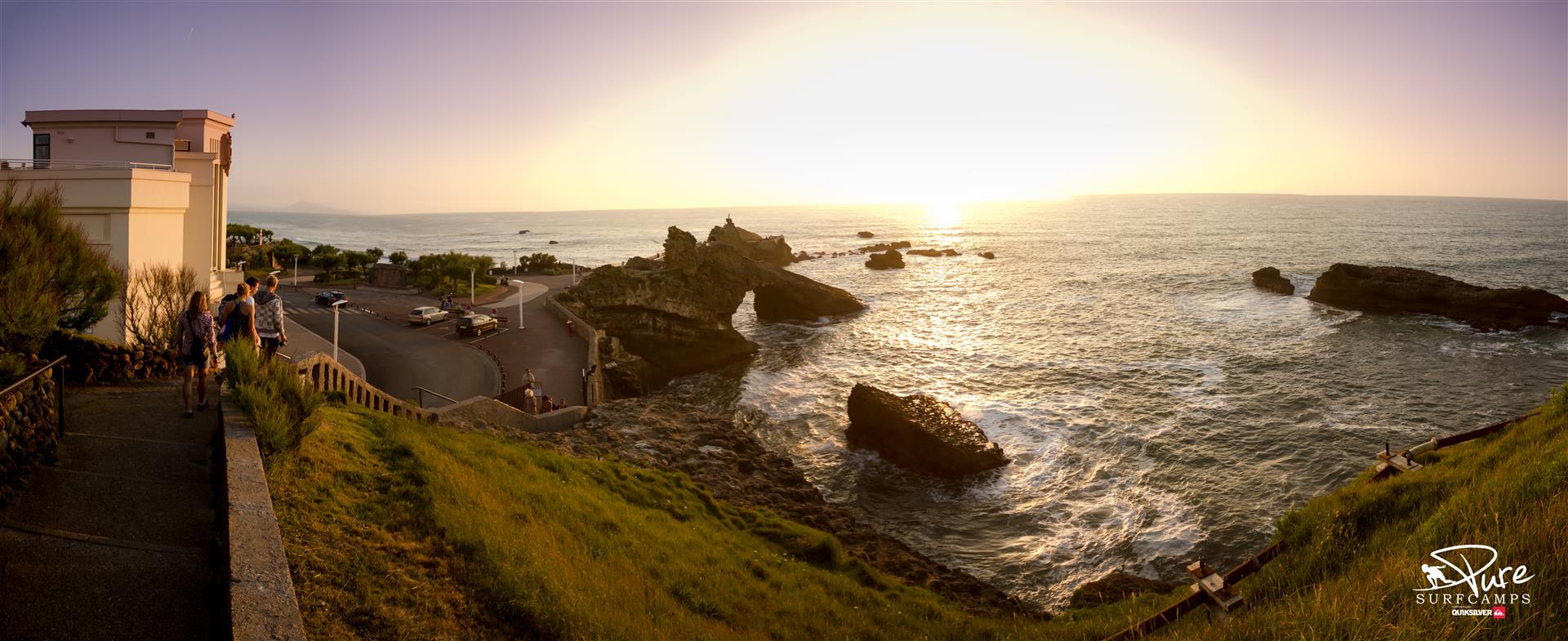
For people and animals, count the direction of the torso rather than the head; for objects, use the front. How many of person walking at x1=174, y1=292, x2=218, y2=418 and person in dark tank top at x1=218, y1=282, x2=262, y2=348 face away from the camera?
2

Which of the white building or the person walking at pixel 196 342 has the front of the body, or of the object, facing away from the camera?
the person walking

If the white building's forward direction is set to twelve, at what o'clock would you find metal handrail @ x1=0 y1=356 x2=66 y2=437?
The metal handrail is roughly at 3 o'clock from the white building.

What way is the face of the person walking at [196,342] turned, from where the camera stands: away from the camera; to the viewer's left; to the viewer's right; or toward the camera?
away from the camera

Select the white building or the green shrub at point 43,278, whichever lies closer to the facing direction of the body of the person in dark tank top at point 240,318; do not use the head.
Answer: the white building

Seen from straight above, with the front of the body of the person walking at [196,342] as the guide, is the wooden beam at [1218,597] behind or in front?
behind

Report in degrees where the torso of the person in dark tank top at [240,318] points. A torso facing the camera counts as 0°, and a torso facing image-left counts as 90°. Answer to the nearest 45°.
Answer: approximately 180°

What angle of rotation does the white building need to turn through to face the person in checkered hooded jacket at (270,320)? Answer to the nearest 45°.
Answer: approximately 90° to its right

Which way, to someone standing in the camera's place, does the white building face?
facing to the right of the viewer

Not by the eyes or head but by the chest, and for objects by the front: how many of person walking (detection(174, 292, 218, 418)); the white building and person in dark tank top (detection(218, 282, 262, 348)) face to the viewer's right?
1

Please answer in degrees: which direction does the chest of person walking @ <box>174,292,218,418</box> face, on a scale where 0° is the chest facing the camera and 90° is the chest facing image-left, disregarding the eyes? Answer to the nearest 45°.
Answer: approximately 180°
